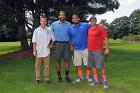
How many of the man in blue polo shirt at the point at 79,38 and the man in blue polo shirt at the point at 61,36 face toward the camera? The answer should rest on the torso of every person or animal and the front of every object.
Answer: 2

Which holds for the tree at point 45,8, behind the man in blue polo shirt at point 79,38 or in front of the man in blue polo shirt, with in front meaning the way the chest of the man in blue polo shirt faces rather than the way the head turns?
behind

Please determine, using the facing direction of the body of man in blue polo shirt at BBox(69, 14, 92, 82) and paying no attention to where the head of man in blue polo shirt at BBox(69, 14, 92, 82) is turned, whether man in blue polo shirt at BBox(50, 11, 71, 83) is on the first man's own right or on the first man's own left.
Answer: on the first man's own right

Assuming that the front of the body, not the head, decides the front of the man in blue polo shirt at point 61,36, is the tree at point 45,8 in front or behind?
behind

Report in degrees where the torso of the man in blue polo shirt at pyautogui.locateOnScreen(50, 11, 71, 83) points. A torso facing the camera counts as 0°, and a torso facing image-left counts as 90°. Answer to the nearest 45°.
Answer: approximately 0°

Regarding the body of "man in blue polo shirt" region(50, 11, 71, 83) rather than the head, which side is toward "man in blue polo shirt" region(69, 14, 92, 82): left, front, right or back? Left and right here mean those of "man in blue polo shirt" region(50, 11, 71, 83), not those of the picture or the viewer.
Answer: left

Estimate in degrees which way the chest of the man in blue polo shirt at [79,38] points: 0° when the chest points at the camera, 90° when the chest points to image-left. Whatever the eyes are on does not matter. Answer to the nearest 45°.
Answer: approximately 0°
